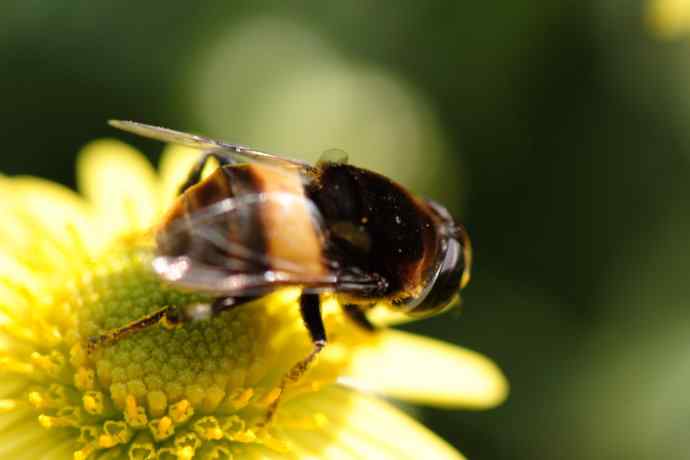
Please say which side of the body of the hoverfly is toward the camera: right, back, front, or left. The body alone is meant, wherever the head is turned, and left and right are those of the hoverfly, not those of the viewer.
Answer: right
